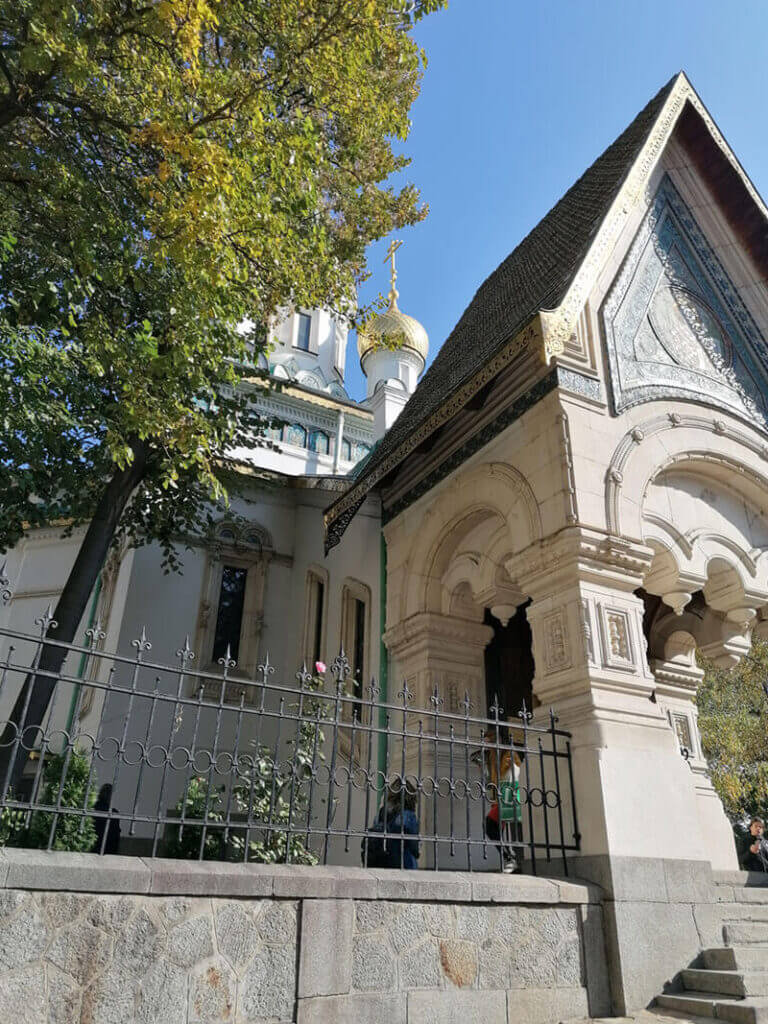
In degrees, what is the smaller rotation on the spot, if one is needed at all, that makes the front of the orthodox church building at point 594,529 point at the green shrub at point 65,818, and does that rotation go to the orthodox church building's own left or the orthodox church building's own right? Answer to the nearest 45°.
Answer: approximately 135° to the orthodox church building's own right

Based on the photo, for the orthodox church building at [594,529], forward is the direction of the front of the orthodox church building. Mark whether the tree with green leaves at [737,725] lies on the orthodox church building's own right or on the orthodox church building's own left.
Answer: on the orthodox church building's own left

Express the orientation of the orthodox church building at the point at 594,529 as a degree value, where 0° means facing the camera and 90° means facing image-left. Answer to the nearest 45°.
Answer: approximately 315°
